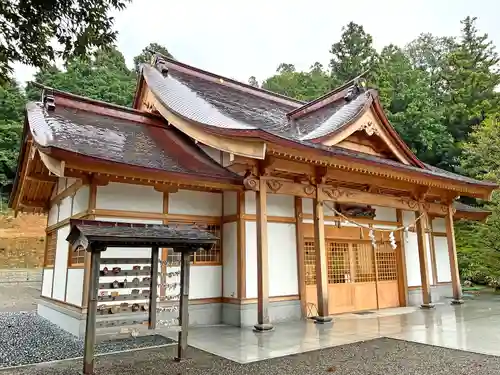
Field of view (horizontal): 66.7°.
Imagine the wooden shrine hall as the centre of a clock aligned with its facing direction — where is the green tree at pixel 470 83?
The green tree is roughly at 9 o'clock from the wooden shrine hall.

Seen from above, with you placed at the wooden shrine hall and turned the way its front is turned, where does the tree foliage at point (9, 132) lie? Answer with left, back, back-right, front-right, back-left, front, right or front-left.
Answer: back

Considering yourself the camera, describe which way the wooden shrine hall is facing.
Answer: facing the viewer and to the right of the viewer

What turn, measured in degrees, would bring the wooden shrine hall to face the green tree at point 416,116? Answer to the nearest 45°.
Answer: approximately 90° to its left

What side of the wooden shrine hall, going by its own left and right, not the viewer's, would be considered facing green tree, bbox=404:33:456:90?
left

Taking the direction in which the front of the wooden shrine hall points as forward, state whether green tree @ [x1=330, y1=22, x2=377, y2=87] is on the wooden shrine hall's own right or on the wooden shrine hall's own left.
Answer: on the wooden shrine hall's own left

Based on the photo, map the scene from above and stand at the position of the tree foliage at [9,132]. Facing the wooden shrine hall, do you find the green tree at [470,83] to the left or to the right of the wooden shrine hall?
left
